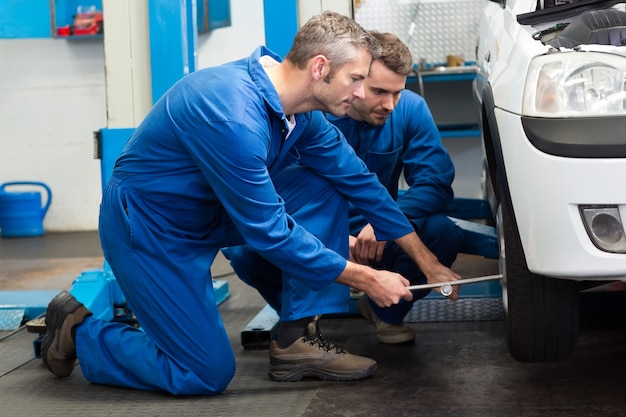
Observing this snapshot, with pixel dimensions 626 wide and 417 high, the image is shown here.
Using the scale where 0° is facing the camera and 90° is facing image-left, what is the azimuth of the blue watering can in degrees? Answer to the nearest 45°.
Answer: approximately 90°
